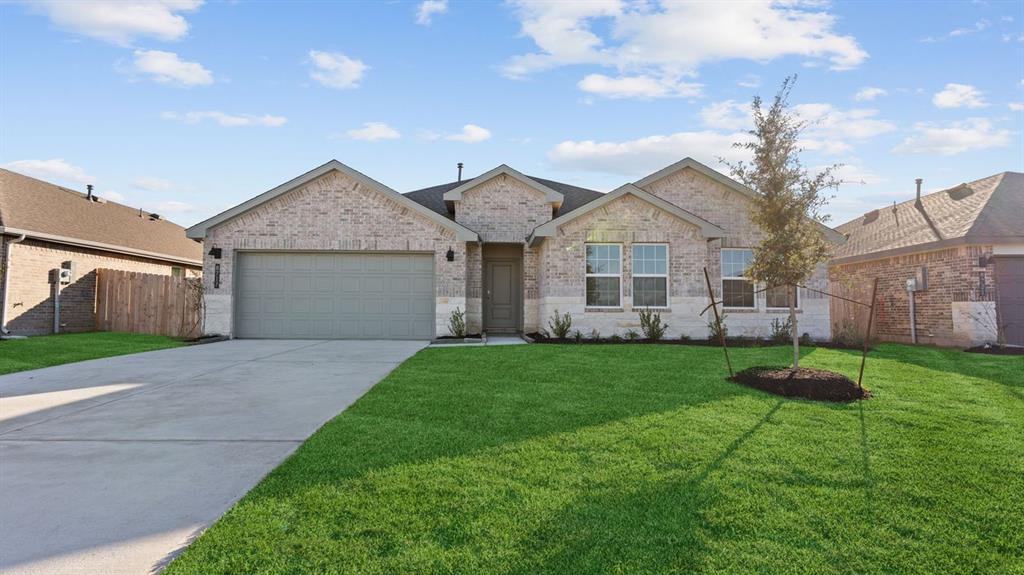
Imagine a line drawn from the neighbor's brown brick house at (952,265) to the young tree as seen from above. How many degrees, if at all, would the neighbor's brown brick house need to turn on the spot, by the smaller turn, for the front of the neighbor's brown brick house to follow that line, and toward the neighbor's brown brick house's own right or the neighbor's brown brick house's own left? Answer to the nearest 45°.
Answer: approximately 45° to the neighbor's brown brick house's own right

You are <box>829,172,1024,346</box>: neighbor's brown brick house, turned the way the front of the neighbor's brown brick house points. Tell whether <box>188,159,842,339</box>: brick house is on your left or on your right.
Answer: on your right

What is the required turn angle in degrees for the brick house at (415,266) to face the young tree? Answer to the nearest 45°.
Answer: approximately 45° to its left

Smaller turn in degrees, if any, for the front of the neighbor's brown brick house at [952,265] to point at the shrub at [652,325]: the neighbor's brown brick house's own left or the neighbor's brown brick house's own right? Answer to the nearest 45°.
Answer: approximately 90° to the neighbor's brown brick house's own right

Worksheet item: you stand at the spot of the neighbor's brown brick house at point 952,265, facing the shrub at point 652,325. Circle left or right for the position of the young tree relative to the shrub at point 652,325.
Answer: left

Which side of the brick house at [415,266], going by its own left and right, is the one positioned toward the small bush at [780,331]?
left

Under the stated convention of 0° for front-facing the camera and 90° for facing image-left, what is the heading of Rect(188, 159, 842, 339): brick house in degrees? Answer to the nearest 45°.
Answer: approximately 0°

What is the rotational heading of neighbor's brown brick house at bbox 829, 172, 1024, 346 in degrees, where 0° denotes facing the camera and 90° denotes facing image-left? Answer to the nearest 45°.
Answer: approximately 315°
